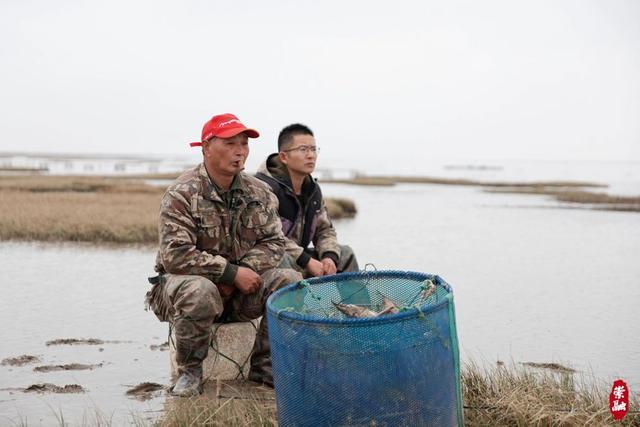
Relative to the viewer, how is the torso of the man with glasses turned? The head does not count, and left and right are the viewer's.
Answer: facing the viewer and to the right of the viewer

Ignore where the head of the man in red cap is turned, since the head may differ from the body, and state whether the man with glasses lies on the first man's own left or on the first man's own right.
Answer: on the first man's own left

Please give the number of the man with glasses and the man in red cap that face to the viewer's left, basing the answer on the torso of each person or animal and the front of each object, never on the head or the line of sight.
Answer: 0

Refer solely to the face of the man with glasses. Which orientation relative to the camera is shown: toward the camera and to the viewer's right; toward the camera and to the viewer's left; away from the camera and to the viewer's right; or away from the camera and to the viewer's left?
toward the camera and to the viewer's right

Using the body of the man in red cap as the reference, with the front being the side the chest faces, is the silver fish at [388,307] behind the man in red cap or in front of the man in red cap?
in front

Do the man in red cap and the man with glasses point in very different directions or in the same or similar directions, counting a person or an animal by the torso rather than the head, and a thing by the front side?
same or similar directions

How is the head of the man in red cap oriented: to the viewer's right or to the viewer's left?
to the viewer's right

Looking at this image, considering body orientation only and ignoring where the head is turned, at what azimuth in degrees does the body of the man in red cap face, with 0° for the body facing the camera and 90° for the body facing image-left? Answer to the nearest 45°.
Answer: approximately 315°

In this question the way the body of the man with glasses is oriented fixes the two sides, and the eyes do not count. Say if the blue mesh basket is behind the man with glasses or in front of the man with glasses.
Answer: in front
